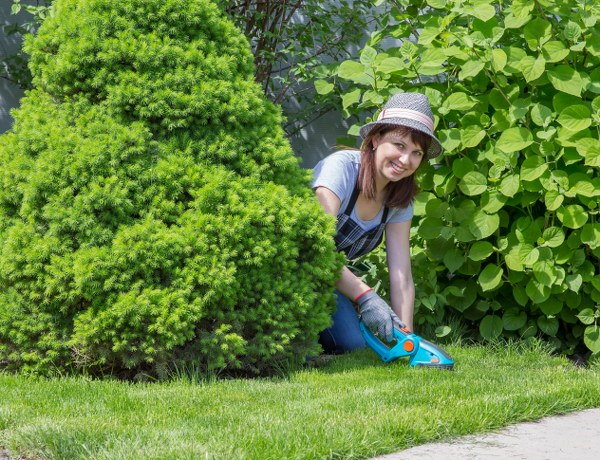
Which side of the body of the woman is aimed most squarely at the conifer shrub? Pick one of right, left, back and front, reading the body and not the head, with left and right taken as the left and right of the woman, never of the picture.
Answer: right

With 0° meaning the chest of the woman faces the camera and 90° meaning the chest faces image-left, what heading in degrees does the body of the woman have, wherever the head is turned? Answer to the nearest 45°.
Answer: approximately 315°
